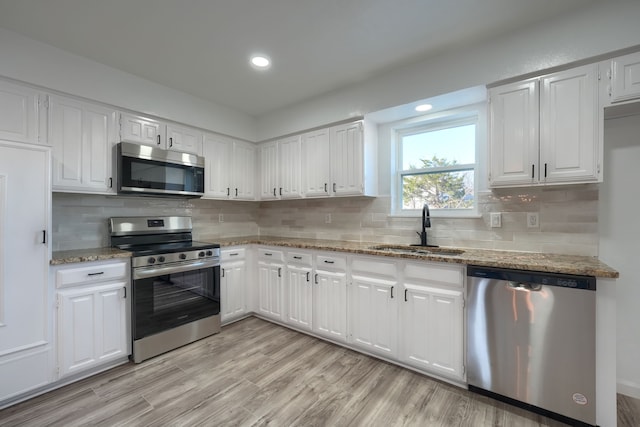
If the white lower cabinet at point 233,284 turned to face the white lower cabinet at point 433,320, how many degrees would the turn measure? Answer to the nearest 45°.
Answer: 0° — it already faces it

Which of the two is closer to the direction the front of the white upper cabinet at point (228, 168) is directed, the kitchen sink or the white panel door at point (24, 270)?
the kitchen sink

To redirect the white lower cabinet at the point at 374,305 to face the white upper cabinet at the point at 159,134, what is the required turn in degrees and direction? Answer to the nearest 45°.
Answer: approximately 45° to its right

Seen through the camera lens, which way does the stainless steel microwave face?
facing the viewer and to the right of the viewer

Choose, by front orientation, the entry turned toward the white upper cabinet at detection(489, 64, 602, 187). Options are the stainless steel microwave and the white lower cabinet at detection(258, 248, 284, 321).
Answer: the stainless steel microwave

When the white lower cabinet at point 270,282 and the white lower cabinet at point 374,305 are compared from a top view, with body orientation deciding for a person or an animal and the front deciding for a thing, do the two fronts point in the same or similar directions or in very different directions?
same or similar directions

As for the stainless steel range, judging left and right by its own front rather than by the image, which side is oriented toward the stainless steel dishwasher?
front

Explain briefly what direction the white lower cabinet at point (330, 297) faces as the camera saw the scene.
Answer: facing the viewer and to the left of the viewer

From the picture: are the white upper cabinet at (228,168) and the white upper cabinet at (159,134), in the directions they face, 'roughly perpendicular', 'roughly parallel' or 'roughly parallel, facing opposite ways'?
roughly parallel

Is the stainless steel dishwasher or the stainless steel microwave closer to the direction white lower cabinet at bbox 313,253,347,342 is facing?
the stainless steel microwave

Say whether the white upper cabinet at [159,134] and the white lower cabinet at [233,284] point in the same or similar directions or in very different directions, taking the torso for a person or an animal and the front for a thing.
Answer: same or similar directions

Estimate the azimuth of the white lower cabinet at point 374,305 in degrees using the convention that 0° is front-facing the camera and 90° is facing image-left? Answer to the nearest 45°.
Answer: approximately 45°

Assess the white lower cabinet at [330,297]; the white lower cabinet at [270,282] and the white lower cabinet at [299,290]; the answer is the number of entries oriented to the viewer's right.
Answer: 0

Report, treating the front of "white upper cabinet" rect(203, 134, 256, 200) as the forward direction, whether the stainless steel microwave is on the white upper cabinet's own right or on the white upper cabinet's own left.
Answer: on the white upper cabinet's own right

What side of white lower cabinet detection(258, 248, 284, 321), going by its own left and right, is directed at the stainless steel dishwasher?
left

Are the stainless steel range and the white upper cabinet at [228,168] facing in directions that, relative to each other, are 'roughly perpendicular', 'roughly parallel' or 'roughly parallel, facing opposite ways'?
roughly parallel
